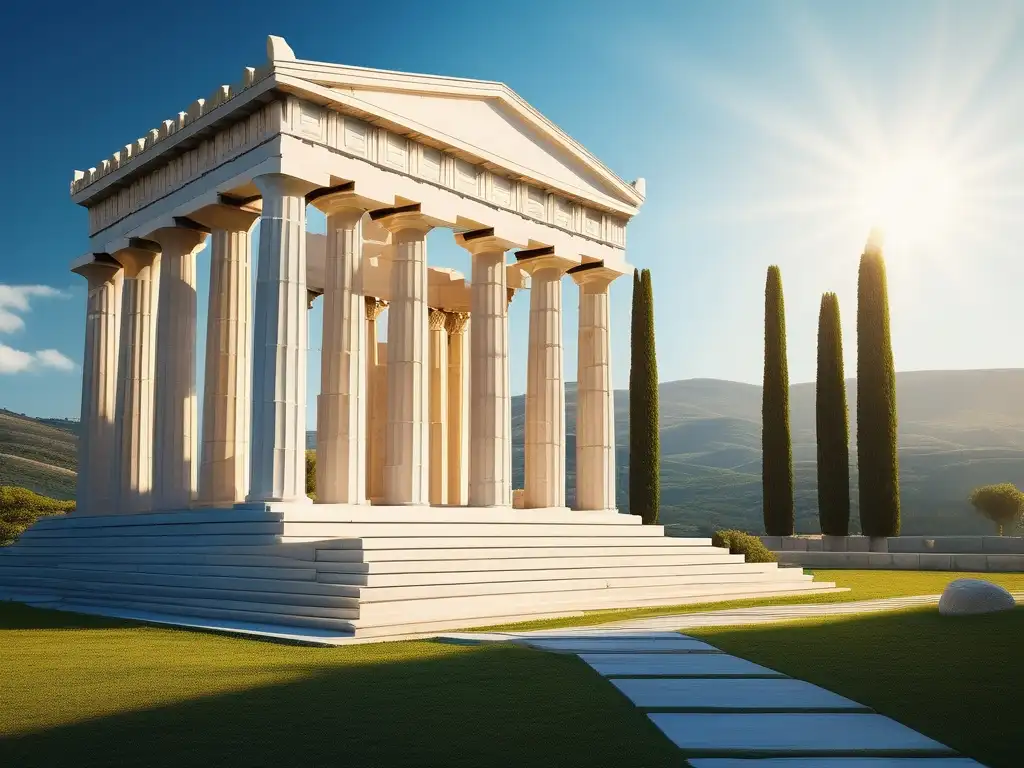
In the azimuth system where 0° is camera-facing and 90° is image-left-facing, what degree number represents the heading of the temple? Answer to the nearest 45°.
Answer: approximately 315°

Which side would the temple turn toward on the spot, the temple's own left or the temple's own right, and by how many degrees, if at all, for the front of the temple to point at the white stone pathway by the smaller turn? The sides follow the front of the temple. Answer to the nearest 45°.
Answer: approximately 45° to the temple's own right

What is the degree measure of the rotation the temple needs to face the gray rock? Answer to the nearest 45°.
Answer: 0° — it already faces it

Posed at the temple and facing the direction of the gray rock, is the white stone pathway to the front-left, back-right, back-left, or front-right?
front-right
